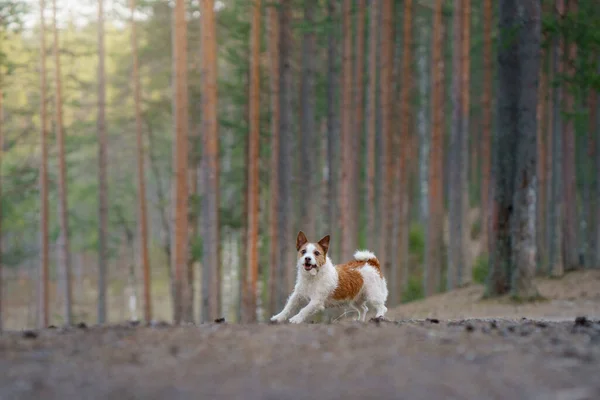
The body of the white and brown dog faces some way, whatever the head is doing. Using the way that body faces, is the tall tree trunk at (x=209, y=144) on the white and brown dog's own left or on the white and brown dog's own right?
on the white and brown dog's own right

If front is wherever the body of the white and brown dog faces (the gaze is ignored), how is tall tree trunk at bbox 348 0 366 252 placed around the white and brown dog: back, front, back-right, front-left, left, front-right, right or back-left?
back-right

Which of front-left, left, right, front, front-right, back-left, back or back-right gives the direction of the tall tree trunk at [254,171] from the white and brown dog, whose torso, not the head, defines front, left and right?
back-right

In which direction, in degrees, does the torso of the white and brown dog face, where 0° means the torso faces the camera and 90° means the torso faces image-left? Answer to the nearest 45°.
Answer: approximately 45°

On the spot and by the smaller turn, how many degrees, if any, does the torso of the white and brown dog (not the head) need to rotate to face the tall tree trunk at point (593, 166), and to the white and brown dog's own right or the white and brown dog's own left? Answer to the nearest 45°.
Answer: approximately 180°

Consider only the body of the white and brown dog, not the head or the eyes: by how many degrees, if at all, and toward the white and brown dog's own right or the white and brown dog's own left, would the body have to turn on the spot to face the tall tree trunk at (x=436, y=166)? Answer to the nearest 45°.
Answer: approximately 135° to the white and brown dog's own right

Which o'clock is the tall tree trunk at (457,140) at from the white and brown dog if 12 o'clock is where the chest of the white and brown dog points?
The tall tree trunk is roughly at 5 o'clock from the white and brown dog.

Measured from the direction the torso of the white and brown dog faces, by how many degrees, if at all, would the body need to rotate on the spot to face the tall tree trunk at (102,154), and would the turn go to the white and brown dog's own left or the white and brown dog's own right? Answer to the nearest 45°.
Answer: approximately 90° to the white and brown dog's own right

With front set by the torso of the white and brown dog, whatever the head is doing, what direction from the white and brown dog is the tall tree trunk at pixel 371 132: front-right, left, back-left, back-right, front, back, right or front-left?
back-right

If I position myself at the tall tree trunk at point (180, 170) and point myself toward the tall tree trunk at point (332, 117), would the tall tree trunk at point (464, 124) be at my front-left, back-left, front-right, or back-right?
front-right

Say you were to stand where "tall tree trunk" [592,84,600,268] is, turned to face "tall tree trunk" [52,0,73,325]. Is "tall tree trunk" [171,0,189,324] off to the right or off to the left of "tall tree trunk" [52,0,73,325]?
left

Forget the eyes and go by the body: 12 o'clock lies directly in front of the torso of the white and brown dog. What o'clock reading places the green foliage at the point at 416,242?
The green foliage is roughly at 5 o'clock from the white and brown dog.

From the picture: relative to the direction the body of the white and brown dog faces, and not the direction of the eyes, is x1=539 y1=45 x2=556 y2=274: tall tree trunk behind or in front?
behind
